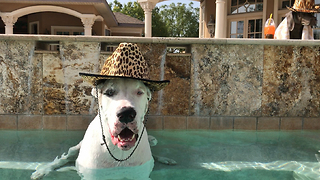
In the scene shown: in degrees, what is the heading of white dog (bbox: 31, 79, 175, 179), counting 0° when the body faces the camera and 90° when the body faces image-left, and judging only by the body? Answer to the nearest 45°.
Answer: approximately 0°
